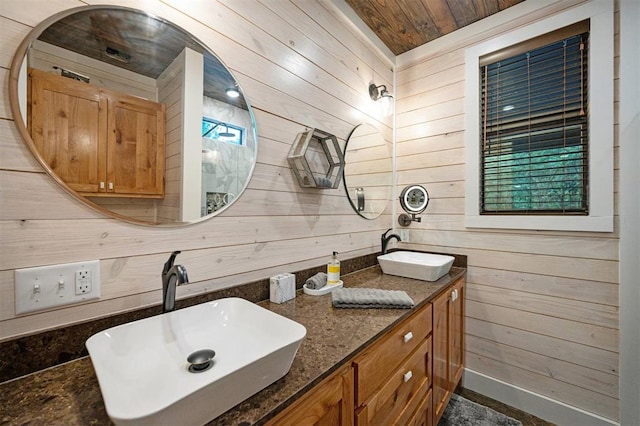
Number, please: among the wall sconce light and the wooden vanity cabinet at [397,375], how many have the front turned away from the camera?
0

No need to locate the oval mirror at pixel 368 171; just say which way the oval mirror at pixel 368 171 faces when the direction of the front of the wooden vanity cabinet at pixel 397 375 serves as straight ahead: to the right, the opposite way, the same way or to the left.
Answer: the same way

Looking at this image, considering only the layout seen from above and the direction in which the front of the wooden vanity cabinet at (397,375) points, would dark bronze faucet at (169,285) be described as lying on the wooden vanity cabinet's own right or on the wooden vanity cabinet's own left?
on the wooden vanity cabinet's own right

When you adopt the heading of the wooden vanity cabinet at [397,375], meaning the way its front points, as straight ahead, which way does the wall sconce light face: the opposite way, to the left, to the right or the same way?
the same way

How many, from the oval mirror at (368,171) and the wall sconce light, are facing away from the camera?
0

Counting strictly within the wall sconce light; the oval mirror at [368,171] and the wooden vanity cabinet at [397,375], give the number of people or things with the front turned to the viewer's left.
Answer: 0

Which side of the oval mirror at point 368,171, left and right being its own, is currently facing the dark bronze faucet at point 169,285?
right

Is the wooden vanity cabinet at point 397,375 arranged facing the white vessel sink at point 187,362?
no

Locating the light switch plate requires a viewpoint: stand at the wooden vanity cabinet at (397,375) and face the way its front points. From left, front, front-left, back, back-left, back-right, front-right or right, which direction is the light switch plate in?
right

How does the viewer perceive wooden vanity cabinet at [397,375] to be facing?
facing the viewer and to the right of the viewer

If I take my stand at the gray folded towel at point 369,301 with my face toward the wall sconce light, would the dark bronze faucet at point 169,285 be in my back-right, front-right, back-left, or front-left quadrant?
back-left

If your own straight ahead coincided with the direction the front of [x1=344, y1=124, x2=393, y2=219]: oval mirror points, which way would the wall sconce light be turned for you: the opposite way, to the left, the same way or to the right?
the same way

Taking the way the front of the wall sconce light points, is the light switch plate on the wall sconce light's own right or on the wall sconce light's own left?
on the wall sconce light's own right
